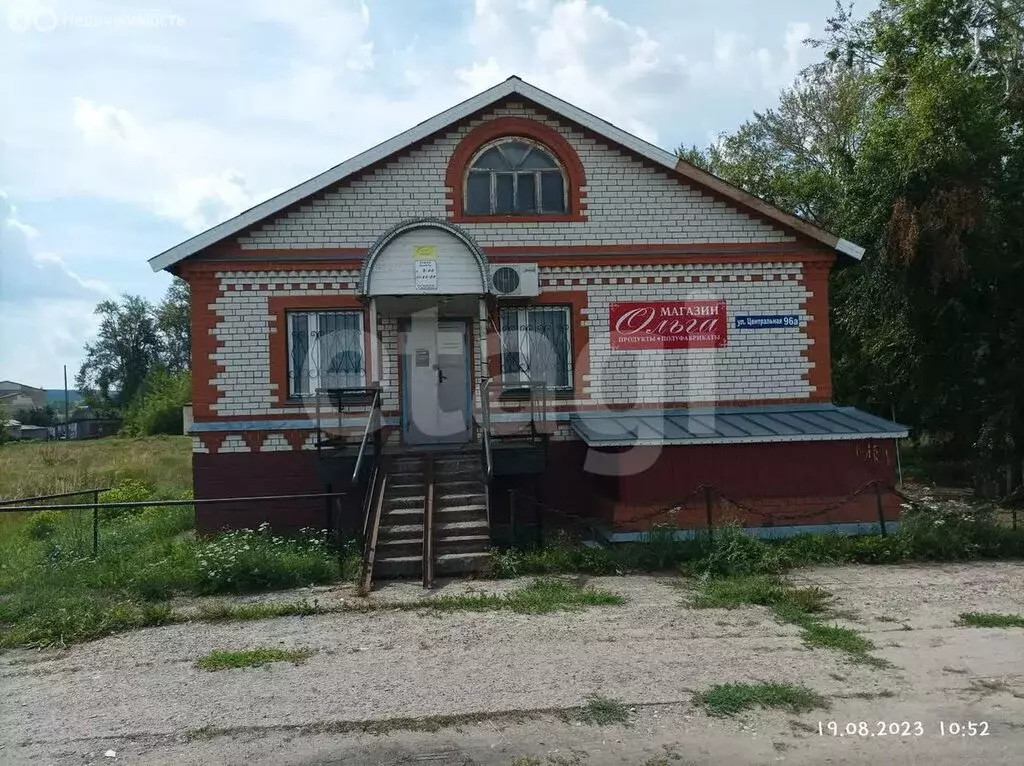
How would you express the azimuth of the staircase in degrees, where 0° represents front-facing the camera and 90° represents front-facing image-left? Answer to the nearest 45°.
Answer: approximately 0°

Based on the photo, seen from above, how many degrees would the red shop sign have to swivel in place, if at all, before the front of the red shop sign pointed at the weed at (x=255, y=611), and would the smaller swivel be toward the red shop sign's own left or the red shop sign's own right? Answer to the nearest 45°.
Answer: approximately 45° to the red shop sign's own right

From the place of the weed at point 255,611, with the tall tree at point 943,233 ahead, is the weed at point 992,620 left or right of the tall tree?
right

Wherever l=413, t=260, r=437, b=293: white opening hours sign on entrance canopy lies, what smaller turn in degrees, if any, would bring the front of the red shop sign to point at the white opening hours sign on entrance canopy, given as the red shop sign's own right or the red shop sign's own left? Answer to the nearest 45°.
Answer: approximately 45° to the red shop sign's own right

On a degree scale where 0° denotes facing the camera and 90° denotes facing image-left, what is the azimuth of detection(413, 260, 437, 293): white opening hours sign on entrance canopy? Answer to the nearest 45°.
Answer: approximately 0°
